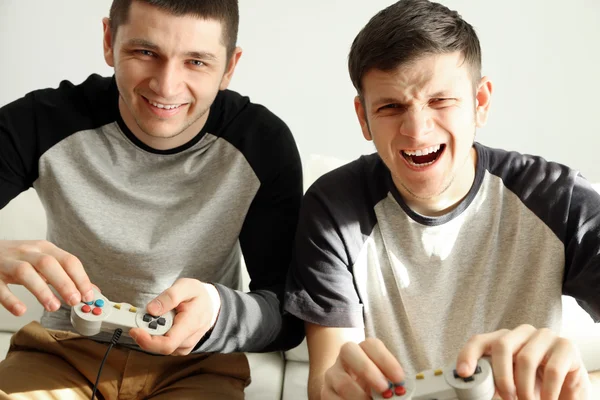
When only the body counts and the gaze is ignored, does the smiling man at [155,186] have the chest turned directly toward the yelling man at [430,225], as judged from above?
no

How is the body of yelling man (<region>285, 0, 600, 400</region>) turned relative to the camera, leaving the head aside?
toward the camera

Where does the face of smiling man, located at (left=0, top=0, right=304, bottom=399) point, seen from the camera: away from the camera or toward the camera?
toward the camera

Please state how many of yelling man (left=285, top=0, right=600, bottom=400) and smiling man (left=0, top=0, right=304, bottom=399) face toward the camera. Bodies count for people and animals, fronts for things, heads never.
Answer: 2

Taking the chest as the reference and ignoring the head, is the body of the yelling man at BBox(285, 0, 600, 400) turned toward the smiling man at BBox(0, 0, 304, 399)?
no

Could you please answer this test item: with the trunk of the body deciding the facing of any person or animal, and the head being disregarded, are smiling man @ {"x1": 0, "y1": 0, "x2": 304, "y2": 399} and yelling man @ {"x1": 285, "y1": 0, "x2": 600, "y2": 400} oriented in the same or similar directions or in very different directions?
same or similar directions

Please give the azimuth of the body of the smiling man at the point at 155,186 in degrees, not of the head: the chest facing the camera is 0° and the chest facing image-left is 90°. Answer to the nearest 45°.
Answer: approximately 0°

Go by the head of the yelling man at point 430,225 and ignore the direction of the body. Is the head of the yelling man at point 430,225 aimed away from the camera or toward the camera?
toward the camera
